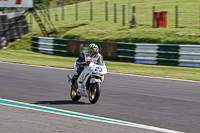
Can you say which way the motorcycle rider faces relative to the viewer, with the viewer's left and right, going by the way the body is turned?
facing the viewer and to the right of the viewer

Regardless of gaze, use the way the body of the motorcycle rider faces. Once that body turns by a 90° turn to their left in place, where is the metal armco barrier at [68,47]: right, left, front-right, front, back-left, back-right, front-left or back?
front-left

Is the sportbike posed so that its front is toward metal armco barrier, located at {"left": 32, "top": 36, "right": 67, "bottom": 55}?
no

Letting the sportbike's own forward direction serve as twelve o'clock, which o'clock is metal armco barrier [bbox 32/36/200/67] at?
The metal armco barrier is roughly at 8 o'clock from the sportbike.

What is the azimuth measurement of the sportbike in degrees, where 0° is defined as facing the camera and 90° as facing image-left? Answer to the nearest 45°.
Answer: approximately 315°

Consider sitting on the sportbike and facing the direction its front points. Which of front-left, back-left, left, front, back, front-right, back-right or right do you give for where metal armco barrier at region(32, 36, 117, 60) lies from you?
back-left

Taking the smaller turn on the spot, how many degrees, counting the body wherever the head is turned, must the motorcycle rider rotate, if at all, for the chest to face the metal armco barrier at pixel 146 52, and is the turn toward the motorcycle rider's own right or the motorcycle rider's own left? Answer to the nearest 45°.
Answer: approximately 135° to the motorcycle rider's own left
